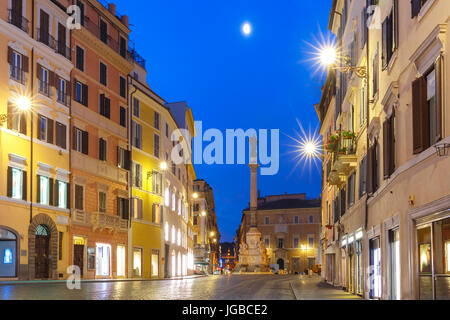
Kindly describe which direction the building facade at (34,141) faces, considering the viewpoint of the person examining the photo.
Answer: facing the viewer and to the right of the viewer
